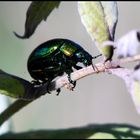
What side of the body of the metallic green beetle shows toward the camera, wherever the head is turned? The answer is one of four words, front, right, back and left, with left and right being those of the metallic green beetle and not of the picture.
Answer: right
